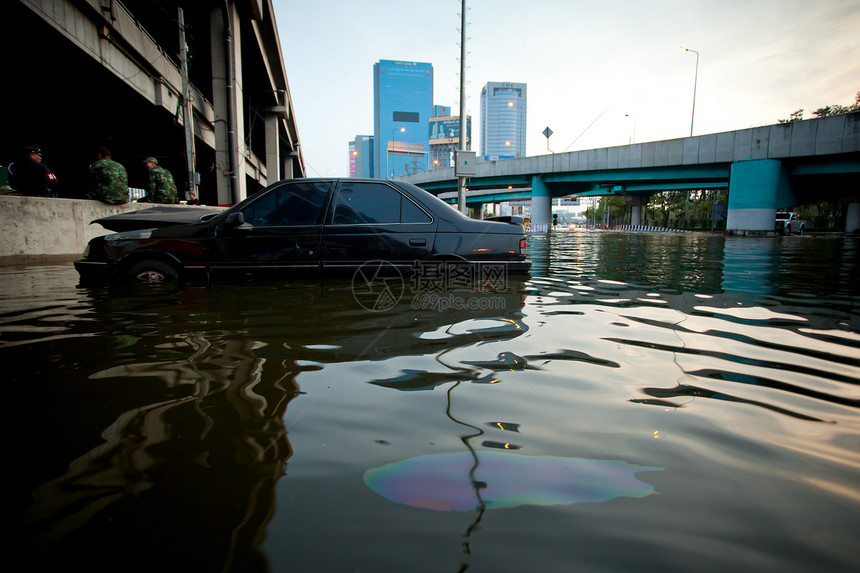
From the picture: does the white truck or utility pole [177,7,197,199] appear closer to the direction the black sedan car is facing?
the utility pole

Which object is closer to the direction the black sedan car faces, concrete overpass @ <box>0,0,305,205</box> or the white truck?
the concrete overpass

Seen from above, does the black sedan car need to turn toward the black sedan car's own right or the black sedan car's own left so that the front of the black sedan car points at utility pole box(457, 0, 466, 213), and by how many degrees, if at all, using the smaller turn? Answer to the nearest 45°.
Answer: approximately 135° to the black sedan car's own right

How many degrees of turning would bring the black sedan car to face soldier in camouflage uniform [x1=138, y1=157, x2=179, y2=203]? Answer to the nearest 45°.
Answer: approximately 45° to its right

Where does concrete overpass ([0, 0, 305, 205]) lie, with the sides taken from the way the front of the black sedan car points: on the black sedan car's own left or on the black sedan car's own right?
on the black sedan car's own right

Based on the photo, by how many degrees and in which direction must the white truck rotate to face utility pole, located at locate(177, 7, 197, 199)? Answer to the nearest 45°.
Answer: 0° — it already faces it

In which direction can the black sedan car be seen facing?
to the viewer's left

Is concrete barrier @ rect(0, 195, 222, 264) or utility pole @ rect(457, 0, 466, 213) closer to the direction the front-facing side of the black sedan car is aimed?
the concrete barrier

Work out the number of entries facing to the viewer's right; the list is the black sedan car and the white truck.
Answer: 0

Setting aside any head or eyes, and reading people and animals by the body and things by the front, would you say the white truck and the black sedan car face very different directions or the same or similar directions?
same or similar directions

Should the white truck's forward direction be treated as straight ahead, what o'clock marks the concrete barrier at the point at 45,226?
The concrete barrier is roughly at 11 o'clock from the white truck.

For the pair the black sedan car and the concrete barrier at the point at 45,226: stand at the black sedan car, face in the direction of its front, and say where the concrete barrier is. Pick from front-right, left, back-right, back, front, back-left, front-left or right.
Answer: front-right
